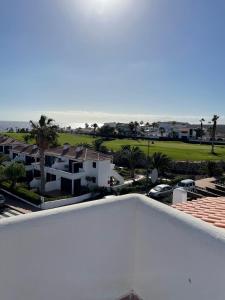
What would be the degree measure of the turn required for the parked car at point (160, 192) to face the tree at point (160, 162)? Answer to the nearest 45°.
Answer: approximately 135° to its right

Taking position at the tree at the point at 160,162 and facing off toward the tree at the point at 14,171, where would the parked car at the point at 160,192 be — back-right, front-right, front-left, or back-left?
front-left

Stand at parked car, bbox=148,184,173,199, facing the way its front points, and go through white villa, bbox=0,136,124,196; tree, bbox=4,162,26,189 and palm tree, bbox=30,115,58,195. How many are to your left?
0

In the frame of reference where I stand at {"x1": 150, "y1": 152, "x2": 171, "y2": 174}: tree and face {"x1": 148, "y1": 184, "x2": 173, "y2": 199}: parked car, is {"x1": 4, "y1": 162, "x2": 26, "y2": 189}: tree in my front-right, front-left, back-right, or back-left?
front-right

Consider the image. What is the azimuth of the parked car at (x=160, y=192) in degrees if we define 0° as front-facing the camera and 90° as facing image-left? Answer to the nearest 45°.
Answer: approximately 45°

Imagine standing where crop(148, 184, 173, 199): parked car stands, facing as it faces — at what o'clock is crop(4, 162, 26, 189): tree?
The tree is roughly at 1 o'clock from the parked car.

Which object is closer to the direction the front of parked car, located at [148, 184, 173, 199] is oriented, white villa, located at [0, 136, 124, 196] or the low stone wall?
the white villa

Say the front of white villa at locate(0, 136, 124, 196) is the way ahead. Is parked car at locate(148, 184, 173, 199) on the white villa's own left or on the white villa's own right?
on the white villa's own left
